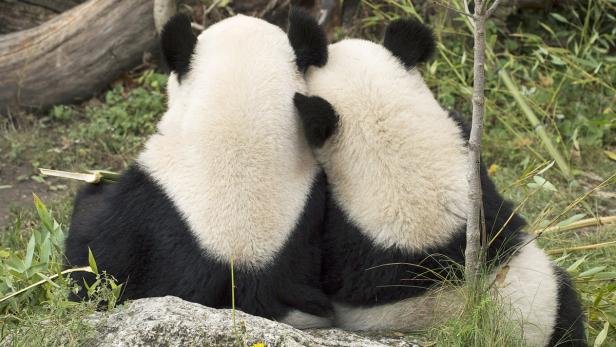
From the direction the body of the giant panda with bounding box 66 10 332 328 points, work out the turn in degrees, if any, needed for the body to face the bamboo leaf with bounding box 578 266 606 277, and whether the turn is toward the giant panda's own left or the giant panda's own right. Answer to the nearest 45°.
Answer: approximately 90° to the giant panda's own right

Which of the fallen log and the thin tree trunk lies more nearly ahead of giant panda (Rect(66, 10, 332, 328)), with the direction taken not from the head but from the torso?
the fallen log

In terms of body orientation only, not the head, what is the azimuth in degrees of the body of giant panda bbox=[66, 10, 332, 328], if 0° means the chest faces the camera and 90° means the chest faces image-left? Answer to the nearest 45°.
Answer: approximately 180°

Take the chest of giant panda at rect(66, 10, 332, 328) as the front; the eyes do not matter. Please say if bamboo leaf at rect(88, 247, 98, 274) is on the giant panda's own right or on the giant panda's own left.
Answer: on the giant panda's own left

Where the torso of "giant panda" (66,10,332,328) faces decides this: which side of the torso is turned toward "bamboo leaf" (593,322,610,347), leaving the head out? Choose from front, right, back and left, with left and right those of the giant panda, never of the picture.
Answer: right

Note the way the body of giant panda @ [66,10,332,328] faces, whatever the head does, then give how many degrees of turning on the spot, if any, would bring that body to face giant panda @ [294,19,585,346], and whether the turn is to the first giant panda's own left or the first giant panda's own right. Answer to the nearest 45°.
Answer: approximately 90° to the first giant panda's own right

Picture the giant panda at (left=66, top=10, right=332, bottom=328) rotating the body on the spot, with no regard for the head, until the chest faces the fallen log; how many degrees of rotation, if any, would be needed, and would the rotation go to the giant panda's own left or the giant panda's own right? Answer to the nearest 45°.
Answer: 0° — it already faces it

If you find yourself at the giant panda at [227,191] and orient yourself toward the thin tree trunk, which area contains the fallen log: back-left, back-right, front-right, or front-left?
back-left

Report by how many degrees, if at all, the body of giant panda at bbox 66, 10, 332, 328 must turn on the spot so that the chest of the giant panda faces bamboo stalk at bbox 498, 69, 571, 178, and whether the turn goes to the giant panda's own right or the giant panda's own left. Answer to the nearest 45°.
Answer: approximately 45° to the giant panda's own right

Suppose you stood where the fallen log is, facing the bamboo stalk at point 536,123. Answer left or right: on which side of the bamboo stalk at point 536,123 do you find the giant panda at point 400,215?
right

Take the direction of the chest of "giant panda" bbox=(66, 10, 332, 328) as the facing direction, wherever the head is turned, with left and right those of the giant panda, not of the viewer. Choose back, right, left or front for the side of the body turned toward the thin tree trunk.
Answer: right
